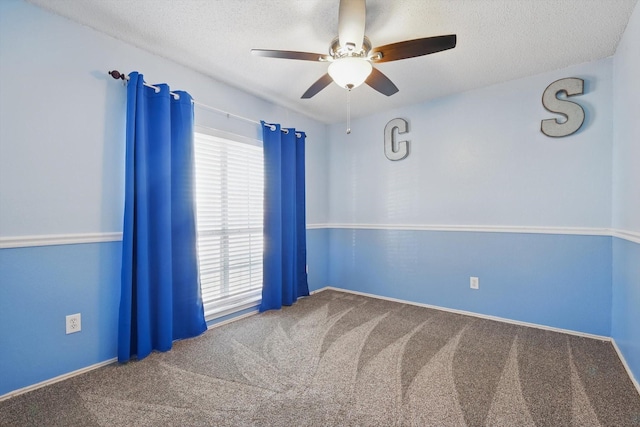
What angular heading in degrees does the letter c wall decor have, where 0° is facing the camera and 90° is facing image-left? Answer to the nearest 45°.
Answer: approximately 0°

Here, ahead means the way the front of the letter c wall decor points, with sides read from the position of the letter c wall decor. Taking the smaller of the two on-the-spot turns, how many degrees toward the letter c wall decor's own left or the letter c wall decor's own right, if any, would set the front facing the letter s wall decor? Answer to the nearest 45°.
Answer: approximately 45° to the letter c wall decor's own left

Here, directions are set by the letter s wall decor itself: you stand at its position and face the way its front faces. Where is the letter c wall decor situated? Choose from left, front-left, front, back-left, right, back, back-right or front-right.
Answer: right

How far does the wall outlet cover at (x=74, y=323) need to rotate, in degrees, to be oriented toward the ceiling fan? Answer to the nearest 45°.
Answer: approximately 45° to its left

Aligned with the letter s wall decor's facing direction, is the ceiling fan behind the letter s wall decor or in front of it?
in front

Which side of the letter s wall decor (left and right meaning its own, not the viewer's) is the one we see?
front

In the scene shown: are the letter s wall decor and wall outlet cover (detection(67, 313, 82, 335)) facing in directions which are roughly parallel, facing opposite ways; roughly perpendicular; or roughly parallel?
roughly perpendicular

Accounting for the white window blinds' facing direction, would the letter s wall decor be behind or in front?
in front

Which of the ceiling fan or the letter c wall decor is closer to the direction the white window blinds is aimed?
the ceiling fan
